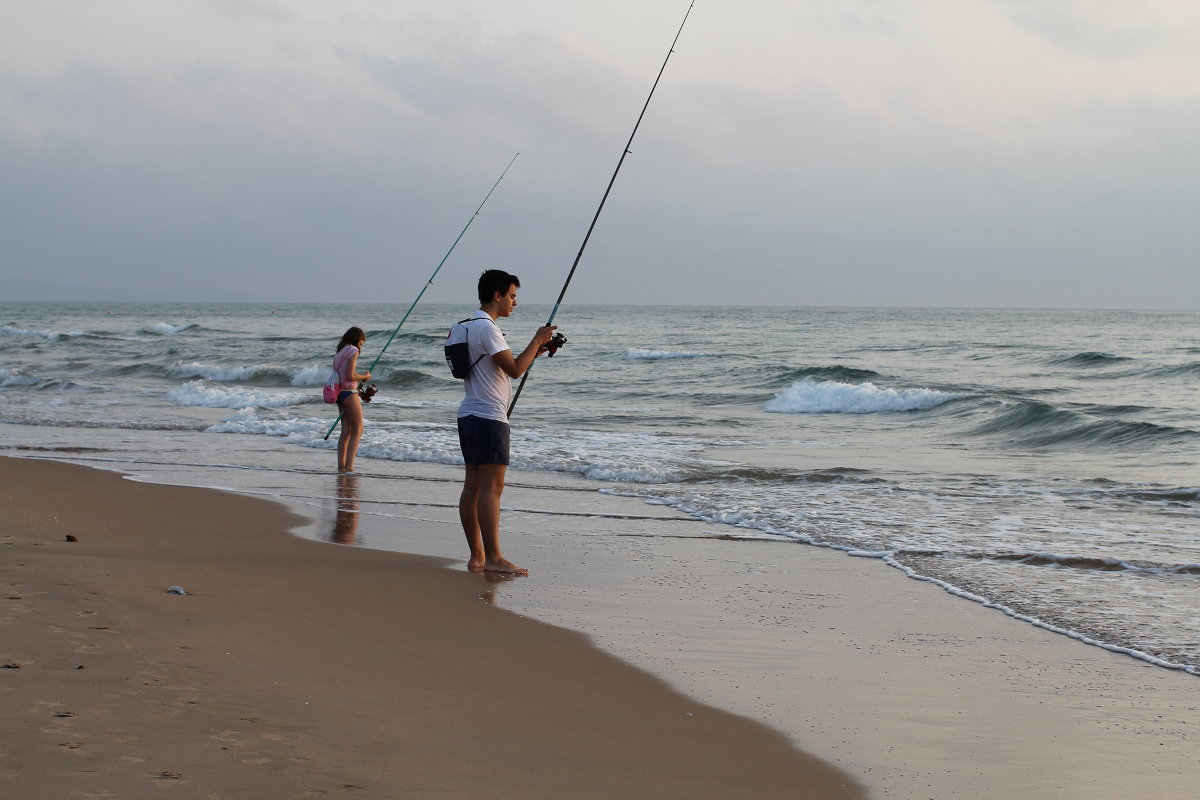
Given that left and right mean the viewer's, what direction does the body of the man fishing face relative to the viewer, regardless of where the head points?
facing to the right of the viewer

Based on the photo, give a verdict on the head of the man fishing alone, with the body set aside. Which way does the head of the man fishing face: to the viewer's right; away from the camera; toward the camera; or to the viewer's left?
to the viewer's right

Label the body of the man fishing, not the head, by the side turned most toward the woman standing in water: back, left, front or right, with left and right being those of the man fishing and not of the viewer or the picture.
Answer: left

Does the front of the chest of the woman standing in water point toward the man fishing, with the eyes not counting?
no

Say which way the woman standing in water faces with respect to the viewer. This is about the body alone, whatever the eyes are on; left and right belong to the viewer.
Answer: facing to the right of the viewer

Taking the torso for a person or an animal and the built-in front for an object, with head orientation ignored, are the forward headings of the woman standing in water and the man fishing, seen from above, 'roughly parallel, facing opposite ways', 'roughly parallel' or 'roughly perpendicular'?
roughly parallel

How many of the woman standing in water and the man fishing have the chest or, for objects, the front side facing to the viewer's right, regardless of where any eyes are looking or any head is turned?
2
